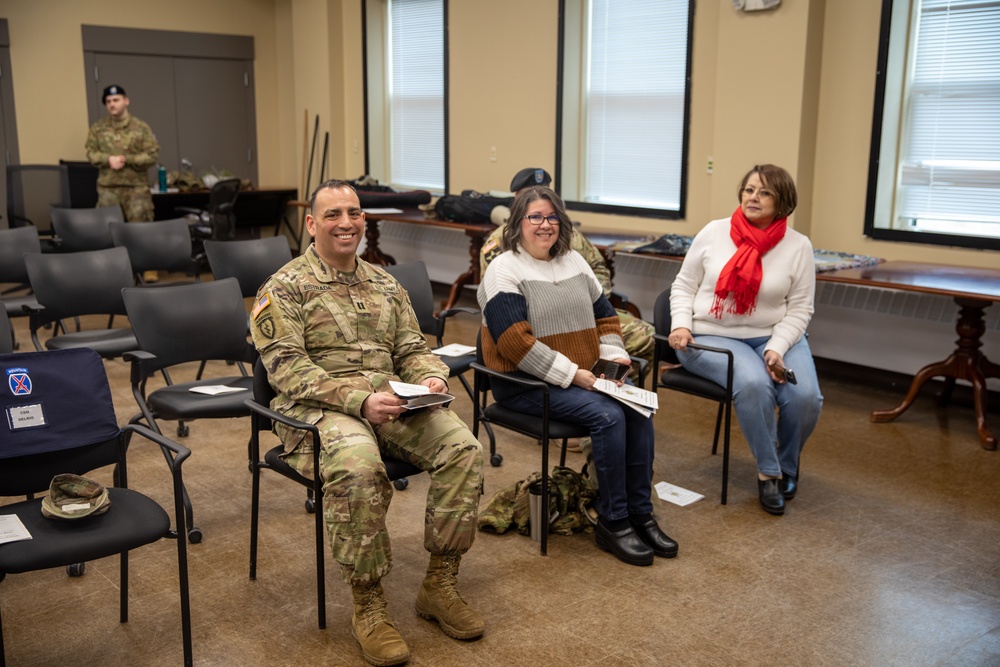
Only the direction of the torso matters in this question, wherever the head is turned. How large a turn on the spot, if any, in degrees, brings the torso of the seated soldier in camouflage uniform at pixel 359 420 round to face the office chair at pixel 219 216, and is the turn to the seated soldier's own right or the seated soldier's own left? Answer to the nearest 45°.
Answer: approximately 135° to the seated soldier's own left

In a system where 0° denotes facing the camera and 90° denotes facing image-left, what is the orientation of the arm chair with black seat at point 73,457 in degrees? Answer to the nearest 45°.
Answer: approximately 315°

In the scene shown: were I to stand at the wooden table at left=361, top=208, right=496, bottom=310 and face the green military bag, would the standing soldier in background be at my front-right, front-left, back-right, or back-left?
back-right

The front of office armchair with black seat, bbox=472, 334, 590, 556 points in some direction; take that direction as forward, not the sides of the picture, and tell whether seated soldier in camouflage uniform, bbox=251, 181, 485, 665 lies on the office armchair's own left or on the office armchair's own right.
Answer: on the office armchair's own right

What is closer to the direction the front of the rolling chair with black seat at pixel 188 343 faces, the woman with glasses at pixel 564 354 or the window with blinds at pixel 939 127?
the woman with glasses

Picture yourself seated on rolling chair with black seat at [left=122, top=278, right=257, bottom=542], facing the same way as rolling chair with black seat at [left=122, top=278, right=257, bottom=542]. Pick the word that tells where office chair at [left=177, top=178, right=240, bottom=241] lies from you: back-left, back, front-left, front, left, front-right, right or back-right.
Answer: back-left

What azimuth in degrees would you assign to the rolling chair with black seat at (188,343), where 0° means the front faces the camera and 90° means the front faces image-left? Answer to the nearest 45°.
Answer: approximately 315°

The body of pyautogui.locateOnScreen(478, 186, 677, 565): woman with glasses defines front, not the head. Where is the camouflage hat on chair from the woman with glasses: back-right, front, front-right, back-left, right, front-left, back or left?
right
